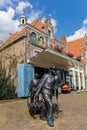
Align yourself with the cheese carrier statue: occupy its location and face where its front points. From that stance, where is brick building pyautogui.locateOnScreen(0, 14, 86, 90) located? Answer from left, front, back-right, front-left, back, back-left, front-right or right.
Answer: back-left

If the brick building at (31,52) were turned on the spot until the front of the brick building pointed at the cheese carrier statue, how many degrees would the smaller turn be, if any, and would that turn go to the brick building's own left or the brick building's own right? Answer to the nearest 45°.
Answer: approximately 45° to the brick building's own right
